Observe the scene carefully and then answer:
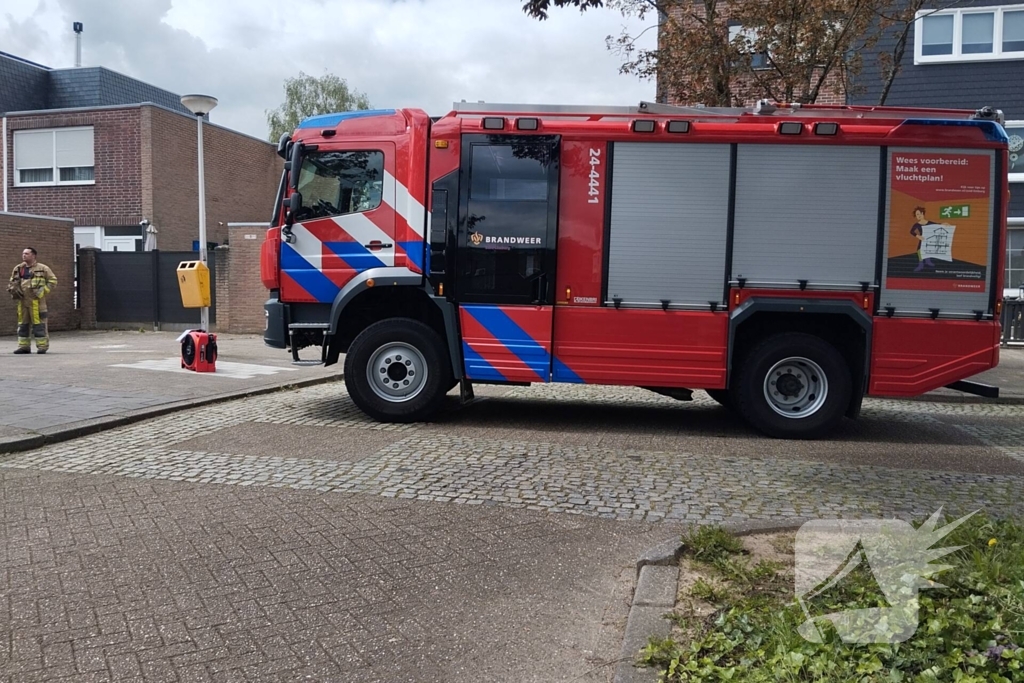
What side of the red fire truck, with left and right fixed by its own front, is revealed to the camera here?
left

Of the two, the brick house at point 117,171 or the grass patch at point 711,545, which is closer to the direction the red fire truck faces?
the brick house

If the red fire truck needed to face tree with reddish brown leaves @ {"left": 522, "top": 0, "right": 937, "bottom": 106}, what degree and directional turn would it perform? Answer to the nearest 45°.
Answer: approximately 90° to its right

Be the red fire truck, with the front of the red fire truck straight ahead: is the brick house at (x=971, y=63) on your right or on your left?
on your right

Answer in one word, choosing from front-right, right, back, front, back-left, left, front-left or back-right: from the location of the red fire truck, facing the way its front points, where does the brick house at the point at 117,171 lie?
front-right

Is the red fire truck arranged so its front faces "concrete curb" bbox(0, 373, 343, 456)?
yes

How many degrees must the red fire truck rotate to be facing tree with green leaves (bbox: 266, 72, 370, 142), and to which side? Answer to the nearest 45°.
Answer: approximately 45° to its right

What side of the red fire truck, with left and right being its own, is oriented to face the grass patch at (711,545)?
left

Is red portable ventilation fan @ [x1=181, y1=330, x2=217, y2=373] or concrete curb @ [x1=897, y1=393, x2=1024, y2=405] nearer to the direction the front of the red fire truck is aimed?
the red portable ventilation fan

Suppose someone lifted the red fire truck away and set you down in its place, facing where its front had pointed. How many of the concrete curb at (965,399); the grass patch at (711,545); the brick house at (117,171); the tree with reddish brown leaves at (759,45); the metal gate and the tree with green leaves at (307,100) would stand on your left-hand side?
1

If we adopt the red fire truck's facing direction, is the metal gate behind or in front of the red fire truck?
in front

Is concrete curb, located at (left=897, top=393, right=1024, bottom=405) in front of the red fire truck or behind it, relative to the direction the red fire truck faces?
behind
